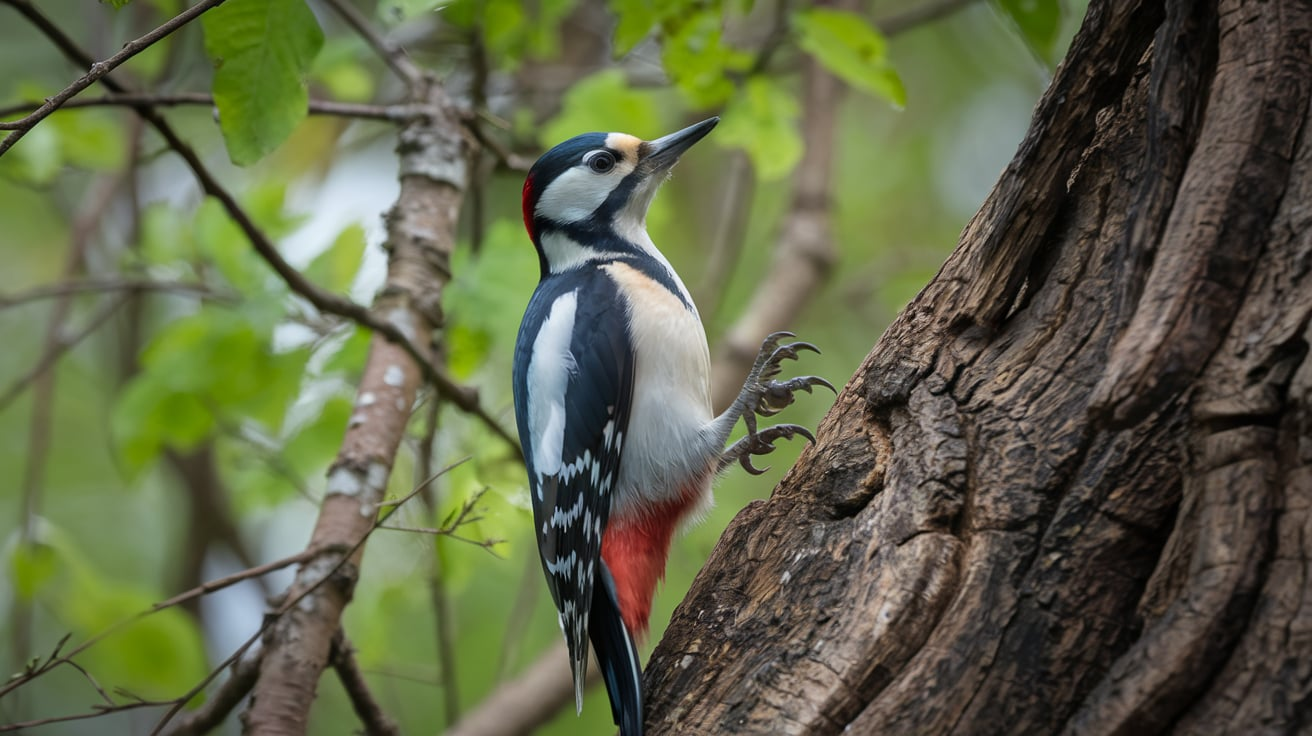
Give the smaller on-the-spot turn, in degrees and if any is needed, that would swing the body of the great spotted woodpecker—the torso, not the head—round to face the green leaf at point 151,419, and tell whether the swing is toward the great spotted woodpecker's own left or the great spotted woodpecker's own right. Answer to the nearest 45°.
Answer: approximately 180°

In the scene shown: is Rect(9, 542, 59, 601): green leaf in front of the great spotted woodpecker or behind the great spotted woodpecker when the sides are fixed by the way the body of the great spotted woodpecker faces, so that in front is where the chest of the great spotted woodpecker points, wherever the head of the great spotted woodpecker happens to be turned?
behind

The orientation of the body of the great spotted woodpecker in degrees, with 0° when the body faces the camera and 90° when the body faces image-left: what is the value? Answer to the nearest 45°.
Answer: approximately 270°

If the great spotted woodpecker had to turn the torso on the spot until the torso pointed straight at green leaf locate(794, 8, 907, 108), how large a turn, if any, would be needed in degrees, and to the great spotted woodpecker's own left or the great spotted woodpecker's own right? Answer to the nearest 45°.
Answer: approximately 90° to the great spotted woodpecker's own left

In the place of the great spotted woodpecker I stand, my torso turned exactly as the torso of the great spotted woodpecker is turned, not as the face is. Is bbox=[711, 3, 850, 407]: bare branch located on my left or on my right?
on my left

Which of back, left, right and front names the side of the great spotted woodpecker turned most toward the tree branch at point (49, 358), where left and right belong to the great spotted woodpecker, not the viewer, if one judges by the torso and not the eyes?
back
